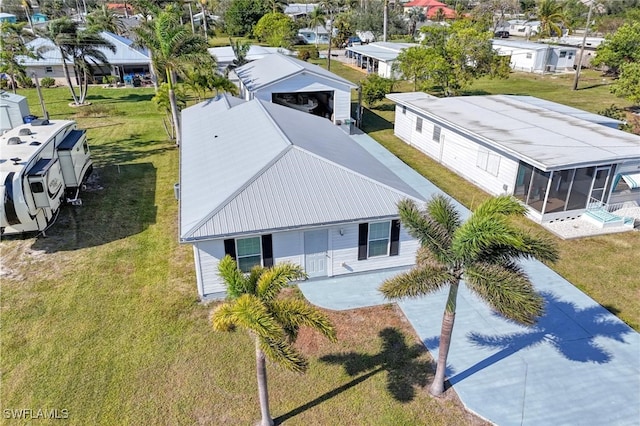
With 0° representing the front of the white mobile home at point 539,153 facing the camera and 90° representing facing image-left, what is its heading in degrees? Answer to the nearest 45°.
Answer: approximately 315°

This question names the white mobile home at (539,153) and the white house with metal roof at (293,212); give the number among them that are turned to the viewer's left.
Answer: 0

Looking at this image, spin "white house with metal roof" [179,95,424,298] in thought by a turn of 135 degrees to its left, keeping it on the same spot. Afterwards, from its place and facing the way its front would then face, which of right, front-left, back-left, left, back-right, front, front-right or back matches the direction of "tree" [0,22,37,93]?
left

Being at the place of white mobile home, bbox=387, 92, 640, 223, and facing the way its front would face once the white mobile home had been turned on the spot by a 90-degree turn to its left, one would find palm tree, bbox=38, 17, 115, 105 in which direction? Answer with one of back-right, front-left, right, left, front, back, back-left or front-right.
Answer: back-left

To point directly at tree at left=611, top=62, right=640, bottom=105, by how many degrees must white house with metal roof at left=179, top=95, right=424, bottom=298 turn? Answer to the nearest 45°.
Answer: approximately 135° to its left

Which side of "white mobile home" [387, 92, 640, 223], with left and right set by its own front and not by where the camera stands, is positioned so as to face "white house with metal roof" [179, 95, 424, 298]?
right

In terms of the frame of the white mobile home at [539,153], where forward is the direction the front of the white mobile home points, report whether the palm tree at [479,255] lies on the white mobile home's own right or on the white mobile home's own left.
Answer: on the white mobile home's own right

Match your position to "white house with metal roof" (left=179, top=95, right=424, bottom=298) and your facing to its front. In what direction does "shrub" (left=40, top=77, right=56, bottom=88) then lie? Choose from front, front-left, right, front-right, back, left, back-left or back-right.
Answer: back-right

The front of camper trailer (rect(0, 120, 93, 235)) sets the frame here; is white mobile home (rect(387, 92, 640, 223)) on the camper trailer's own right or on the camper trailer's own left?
on the camper trailer's own left

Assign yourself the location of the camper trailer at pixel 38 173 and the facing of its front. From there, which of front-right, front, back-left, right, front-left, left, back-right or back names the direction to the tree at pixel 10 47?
back-right
